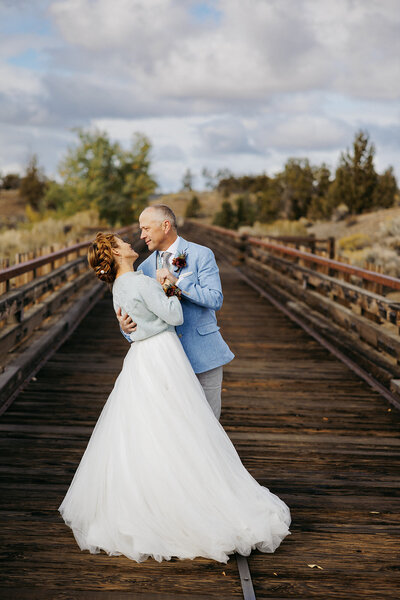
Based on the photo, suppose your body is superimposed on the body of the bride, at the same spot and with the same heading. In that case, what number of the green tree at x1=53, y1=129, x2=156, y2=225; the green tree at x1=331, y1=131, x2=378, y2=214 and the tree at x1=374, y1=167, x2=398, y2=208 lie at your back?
0

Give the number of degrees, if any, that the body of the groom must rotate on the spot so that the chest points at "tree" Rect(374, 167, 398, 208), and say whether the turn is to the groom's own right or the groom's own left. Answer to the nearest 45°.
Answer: approximately 135° to the groom's own right

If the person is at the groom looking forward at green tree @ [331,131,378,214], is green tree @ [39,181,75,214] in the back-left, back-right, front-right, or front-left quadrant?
front-left

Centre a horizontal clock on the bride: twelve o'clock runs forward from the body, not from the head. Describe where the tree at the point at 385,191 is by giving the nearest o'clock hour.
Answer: The tree is roughly at 11 o'clock from the bride.

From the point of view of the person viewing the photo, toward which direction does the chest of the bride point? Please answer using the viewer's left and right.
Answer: facing away from the viewer and to the right of the viewer

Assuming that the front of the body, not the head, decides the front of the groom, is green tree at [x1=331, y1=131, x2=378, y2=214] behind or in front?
behind

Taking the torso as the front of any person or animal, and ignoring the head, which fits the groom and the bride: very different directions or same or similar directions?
very different directions

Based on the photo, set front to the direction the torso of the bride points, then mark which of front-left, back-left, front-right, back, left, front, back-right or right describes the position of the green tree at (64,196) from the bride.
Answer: front-left

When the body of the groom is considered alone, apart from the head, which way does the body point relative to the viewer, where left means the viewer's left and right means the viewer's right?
facing the viewer and to the left of the viewer

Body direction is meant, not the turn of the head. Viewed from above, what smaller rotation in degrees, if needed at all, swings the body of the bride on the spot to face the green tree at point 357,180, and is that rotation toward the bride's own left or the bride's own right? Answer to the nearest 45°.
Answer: approximately 45° to the bride's own left

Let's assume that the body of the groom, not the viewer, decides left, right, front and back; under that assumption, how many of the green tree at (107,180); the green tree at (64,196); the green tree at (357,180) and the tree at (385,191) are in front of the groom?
0
